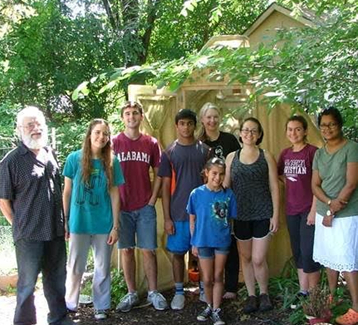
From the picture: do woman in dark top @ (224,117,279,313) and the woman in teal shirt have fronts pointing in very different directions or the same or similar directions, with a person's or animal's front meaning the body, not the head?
same or similar directions

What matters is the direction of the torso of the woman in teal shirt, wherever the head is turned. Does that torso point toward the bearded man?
no

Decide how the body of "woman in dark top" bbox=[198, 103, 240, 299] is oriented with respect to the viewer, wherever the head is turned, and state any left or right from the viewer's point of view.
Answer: facing the viewer

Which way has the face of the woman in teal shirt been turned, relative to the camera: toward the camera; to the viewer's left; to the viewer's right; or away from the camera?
toward the camera

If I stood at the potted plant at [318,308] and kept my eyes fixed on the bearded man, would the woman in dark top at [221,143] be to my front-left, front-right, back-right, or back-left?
front-right

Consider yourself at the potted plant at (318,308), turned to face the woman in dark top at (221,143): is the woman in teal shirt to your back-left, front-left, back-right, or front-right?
front-left

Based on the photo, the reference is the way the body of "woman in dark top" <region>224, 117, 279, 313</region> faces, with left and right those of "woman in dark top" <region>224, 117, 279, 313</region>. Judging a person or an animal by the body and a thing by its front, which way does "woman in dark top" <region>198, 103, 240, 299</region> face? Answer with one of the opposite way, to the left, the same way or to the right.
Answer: the same way

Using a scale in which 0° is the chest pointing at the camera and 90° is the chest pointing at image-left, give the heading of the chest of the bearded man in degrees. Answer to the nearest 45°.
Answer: approximately 315°

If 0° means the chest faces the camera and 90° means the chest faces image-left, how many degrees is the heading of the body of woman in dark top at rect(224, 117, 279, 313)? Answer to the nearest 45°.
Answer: approximately 0°

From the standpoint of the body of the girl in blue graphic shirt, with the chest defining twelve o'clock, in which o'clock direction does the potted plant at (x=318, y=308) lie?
The potted plant is roughly at 10 o'clock from the girl in blue graphic shirt.

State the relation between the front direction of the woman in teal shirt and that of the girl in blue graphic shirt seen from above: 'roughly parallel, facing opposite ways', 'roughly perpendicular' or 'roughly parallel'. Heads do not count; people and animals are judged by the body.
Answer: roughly parallel

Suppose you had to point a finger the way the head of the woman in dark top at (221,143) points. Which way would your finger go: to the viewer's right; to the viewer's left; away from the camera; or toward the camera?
toward the camera

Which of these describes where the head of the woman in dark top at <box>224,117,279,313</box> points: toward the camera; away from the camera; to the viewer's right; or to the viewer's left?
toward the camera

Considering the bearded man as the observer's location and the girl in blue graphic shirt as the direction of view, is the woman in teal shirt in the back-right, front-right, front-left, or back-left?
front-left
